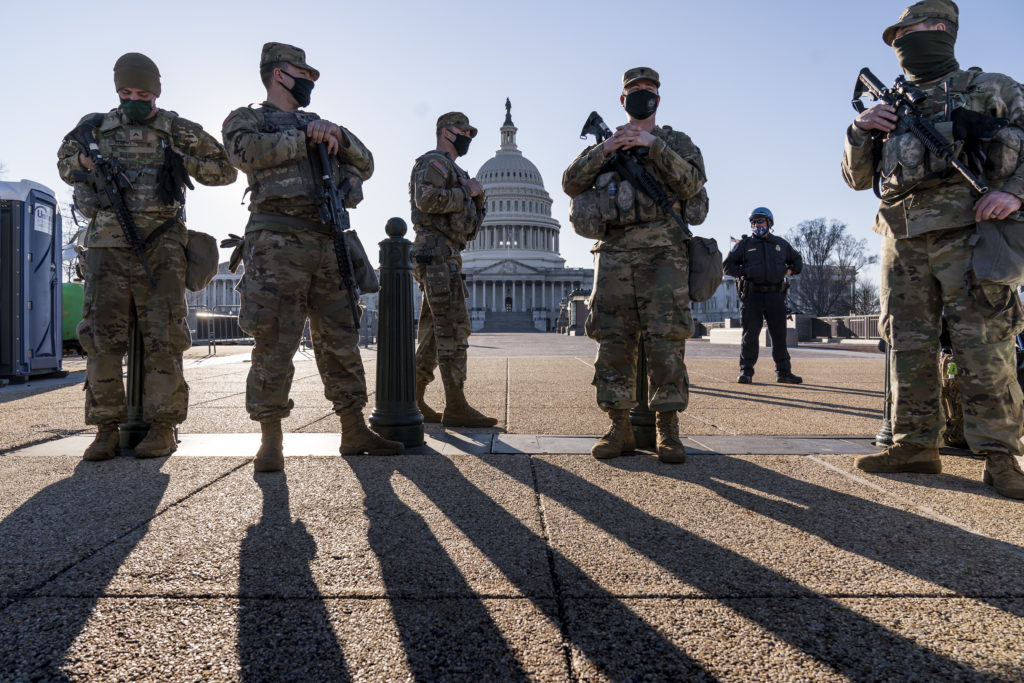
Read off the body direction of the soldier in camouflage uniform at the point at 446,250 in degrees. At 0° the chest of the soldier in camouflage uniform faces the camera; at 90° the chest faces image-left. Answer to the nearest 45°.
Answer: approximately 270°

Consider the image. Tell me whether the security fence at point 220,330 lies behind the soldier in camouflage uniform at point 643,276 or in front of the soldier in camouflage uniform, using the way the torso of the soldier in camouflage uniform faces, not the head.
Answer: behind

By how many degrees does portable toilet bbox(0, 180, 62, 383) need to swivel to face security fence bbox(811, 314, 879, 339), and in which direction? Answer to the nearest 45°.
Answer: approximately 45° to its left

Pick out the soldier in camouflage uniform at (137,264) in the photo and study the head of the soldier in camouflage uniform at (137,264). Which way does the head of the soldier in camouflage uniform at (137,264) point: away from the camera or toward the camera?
toward the camera

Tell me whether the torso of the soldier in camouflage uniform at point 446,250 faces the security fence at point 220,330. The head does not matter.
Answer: no

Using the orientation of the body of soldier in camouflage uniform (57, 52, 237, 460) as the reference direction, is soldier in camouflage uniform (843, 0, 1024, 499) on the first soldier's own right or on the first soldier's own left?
on the first soldier's own left

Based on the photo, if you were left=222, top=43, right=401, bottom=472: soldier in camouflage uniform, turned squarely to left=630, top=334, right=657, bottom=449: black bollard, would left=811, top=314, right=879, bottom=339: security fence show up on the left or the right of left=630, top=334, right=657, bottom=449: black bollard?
left

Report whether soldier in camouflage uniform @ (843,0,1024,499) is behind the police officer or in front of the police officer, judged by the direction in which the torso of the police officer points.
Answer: in front

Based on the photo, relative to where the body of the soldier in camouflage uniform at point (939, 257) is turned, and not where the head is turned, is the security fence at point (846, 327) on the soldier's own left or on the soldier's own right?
on the soldier's own right

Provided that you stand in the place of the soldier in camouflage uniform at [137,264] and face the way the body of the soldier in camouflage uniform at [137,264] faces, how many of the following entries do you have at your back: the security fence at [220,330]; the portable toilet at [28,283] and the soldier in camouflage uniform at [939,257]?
2

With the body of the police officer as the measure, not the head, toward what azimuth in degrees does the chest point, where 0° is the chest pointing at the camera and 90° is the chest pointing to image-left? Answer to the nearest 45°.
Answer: approximately 0°

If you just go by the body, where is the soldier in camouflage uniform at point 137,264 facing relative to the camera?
toward the camera
